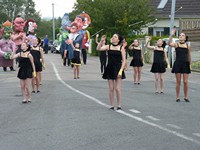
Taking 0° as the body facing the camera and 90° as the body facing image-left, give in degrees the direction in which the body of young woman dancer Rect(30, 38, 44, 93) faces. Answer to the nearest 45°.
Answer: approximately 45°

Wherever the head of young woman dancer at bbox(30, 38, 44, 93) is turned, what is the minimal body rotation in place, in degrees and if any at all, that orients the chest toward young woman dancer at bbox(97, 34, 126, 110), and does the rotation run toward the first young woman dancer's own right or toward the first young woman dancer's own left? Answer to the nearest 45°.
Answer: approximately 90° to the first young woman dancer's own left

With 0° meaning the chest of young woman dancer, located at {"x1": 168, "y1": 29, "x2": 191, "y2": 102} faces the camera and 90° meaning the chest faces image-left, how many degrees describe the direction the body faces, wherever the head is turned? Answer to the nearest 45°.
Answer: approximately 0°

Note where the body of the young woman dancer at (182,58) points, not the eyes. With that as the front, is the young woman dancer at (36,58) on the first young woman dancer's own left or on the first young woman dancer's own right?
on the first young woman dancer's own right

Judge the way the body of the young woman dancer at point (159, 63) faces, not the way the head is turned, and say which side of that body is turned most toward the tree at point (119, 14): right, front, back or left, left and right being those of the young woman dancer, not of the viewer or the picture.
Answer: back

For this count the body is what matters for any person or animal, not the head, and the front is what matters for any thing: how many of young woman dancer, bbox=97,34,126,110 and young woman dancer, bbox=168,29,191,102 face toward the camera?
2

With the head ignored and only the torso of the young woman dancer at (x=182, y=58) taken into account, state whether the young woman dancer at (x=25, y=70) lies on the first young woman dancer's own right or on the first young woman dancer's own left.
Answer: on the first young woman dancer's own right
